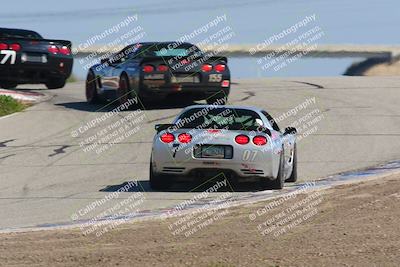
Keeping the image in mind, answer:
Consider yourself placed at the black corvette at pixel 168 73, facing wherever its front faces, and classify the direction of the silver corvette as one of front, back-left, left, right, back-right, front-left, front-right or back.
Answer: back-left

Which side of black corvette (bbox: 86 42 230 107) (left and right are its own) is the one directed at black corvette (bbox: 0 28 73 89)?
front

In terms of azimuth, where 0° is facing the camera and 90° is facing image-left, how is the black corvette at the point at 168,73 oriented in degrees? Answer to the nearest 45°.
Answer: approximately 135°

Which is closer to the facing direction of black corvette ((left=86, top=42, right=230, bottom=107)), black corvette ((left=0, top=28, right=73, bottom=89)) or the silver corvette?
the black corvette
